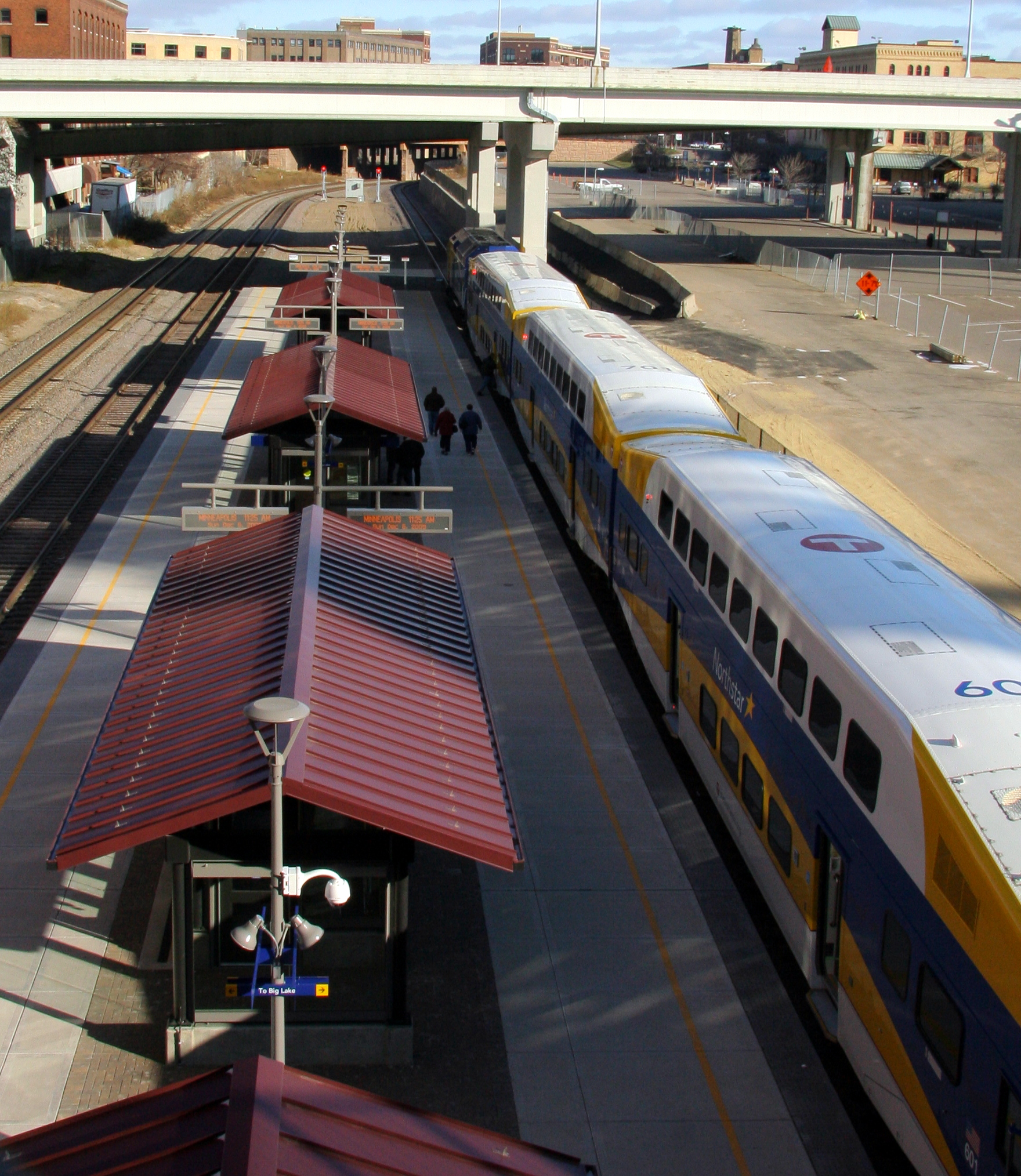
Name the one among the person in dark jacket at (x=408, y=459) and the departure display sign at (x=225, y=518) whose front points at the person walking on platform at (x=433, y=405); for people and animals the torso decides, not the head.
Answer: the person in dark jacket

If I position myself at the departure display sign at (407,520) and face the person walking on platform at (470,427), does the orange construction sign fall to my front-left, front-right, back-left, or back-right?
front-right

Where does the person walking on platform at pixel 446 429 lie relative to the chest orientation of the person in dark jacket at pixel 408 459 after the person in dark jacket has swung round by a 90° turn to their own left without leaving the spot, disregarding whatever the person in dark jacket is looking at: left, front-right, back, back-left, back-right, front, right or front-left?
right

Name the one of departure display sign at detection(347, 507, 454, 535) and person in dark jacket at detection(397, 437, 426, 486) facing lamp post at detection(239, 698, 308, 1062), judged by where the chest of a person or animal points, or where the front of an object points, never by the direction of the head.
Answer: the departure display sign

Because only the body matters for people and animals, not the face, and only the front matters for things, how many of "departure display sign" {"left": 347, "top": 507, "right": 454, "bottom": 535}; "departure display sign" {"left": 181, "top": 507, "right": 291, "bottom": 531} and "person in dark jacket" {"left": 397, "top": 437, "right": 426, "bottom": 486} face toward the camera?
2

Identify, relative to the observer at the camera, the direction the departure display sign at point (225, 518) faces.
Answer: facing the viewer

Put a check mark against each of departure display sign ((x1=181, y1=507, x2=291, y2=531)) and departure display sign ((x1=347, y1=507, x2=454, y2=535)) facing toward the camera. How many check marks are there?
2

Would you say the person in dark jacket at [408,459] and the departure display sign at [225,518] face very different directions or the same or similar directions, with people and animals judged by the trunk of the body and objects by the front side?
very different directions

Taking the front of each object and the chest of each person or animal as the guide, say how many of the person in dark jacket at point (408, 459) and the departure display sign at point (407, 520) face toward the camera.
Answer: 1

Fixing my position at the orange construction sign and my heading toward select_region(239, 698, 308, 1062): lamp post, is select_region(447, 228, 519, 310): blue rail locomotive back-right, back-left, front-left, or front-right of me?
front-right

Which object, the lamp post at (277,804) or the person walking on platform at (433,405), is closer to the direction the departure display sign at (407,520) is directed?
the lamp post

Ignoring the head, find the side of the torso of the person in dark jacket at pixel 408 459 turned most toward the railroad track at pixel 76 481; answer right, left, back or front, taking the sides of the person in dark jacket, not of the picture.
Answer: left

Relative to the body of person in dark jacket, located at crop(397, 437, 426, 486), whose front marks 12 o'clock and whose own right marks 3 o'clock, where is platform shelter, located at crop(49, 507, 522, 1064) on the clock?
The platform shelter is roughly at 6 o'clock from the person in dark jacket.

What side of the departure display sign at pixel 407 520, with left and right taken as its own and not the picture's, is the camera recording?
front

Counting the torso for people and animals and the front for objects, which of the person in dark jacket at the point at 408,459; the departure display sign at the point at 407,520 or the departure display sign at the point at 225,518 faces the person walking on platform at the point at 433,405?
the person in dark jacket

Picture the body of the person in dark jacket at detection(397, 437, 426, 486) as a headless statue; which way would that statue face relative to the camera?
away from the camera

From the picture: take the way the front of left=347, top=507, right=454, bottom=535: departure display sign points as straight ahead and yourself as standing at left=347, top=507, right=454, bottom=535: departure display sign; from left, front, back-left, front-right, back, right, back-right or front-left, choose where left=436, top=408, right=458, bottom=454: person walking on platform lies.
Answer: back

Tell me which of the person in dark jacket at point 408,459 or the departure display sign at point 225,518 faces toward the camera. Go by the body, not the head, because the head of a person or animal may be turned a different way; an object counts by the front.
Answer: the departure display sign

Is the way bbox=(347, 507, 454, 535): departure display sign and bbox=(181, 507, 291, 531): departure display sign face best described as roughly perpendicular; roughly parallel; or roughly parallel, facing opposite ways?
roughly parallel
